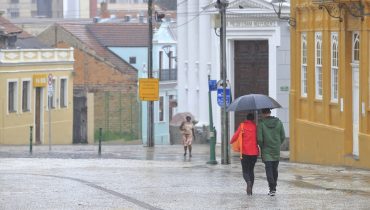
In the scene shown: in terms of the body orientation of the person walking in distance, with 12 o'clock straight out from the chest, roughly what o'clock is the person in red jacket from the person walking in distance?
The person in red jacket is roughly at 12 o'clock from the person walking in distance.

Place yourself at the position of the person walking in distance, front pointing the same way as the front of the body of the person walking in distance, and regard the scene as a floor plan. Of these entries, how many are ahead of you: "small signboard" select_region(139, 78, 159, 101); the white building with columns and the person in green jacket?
1

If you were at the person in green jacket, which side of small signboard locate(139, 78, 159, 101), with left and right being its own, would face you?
front

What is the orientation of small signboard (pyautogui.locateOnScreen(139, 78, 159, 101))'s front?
toward the camera

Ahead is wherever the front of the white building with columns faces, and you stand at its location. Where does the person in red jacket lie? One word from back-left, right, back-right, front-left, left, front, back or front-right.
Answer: front

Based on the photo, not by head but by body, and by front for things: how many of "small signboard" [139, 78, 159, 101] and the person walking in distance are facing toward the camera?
2

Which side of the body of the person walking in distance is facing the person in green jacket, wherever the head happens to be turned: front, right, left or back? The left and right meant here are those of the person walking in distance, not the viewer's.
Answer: front

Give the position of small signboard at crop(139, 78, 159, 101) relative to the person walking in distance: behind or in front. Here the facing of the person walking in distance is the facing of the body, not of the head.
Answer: behind

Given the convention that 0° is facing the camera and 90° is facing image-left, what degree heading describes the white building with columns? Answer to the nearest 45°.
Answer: approximately 0°
